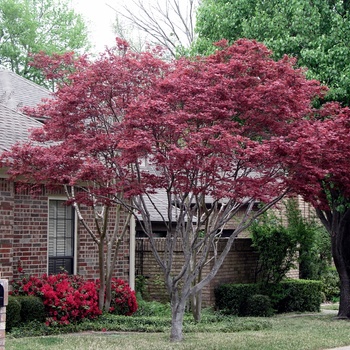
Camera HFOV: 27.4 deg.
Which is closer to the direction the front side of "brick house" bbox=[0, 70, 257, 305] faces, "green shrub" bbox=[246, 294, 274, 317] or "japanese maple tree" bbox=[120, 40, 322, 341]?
the japanese maple tree

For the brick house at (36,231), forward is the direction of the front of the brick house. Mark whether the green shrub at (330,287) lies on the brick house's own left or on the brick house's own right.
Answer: on the brick house's own left

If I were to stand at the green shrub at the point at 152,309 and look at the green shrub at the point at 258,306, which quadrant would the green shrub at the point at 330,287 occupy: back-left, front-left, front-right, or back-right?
front-left

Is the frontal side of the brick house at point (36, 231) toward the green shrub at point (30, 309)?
yes

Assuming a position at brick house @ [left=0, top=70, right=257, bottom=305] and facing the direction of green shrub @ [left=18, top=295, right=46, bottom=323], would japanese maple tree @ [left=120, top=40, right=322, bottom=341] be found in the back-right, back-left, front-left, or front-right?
front-left

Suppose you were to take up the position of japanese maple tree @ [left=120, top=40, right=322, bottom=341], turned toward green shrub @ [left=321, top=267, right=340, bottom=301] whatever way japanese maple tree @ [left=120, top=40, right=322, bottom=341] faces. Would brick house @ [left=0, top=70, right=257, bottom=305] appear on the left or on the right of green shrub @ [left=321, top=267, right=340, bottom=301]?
left

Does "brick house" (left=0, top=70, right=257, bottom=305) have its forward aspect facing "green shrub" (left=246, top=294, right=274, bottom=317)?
no

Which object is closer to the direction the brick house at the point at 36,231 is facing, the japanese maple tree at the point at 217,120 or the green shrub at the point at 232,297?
the japanese maple tree

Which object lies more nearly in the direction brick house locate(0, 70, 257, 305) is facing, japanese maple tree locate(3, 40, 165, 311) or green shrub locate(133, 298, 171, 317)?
the japanese maple tree

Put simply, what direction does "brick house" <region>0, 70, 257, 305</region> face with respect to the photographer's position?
facing the viewer

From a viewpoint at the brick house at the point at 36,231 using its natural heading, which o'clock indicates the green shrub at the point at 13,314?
The green shrub is roughly at 12 o'clock from the brick house.

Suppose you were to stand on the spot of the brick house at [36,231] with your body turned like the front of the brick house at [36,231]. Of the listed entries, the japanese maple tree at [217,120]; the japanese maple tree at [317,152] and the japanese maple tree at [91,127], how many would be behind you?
0

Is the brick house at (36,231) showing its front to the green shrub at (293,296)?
no

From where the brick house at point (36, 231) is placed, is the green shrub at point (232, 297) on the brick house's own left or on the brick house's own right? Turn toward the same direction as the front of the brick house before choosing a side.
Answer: on the brick house's own left

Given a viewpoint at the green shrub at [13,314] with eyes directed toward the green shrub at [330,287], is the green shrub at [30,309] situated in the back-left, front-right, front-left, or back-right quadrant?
front-left
